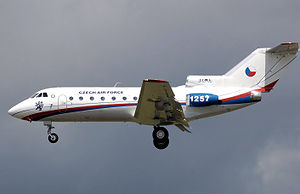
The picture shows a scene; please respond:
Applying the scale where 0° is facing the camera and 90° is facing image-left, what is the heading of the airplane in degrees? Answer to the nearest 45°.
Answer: approximately 90°
